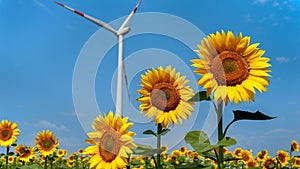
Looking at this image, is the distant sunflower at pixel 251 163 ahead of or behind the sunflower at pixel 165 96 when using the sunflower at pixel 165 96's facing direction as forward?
behind

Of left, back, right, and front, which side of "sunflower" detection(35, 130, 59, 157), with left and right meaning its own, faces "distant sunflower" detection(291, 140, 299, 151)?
left

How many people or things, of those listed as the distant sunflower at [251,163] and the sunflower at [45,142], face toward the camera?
2

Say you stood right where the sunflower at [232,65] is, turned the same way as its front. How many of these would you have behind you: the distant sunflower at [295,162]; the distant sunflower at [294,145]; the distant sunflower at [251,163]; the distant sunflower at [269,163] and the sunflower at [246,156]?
5

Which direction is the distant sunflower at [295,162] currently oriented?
toward the camera

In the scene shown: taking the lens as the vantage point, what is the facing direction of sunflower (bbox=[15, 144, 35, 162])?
facing the viewer

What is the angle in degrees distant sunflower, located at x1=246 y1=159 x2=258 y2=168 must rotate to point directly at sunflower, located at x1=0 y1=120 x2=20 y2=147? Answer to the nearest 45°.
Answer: approximately 90° to its right

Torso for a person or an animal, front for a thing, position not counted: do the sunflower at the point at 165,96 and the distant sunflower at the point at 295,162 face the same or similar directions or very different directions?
same or similar directions

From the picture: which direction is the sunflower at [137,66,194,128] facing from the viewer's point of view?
toward the camera

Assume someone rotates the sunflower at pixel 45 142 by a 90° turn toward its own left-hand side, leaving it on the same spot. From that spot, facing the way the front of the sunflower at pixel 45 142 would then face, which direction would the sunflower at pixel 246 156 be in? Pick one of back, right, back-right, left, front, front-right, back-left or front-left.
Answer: front
